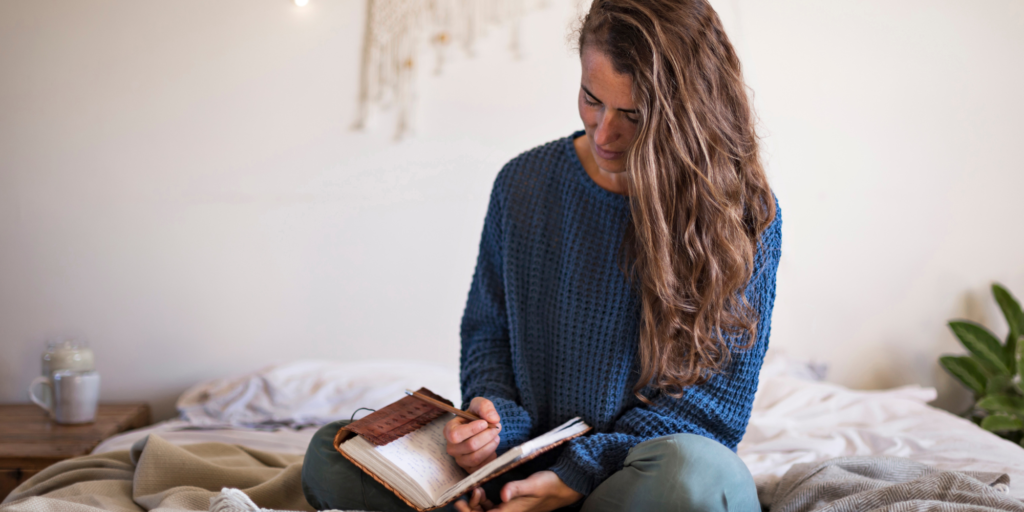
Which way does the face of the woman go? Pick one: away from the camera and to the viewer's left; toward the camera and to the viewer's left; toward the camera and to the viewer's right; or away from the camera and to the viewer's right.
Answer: toward the camera and to the viewer's left

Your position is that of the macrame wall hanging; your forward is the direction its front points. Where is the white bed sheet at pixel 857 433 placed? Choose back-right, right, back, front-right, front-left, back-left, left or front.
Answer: front-left

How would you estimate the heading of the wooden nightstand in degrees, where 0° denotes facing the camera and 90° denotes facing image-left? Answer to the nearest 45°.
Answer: approximately 0°

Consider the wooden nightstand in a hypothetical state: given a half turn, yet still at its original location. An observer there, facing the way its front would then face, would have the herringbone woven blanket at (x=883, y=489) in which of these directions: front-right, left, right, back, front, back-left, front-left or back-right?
back-right

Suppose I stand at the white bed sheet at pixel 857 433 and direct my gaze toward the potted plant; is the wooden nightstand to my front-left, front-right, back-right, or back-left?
back-left

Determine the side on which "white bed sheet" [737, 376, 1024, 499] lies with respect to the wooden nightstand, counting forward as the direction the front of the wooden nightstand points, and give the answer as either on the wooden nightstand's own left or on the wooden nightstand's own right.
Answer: on the wooden nightstand's own left

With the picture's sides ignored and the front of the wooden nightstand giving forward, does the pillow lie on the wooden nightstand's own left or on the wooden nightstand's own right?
on the wooden nightstand's own left

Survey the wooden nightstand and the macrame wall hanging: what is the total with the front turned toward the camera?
2

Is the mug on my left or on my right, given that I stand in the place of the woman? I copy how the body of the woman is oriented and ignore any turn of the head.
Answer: on my right

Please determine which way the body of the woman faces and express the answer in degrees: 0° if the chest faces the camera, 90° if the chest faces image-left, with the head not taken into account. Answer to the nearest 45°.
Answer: approximately 45°

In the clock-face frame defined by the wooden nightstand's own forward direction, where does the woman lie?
The woman is roughly at 11 o'clock from the wooden nightstand.

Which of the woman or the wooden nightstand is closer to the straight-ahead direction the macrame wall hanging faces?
the woman

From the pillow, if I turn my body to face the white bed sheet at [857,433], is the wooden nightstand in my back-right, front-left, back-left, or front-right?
back-right
